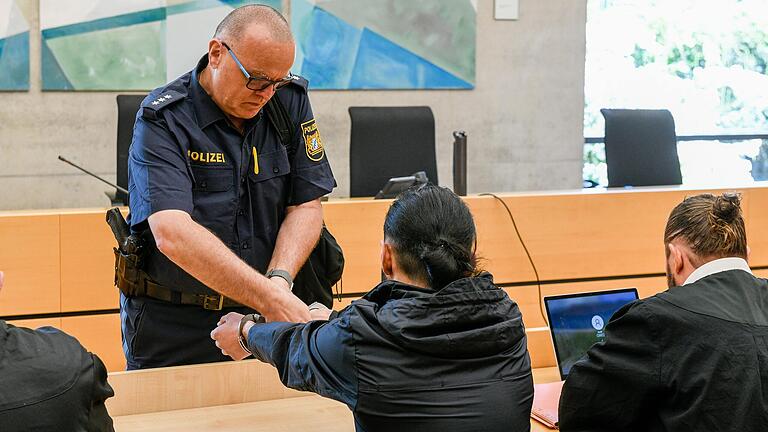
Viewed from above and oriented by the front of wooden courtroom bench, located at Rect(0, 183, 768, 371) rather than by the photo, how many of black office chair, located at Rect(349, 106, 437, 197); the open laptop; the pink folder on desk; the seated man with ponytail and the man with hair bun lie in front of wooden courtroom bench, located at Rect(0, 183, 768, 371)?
4

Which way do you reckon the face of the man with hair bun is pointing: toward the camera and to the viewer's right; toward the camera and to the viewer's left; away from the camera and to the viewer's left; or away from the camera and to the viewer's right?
away from the camera and to the viewer's left

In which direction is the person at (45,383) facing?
away from the camera

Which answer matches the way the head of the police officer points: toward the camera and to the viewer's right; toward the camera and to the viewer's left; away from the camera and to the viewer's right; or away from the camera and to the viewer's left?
toward the camera and to the viewer's right
